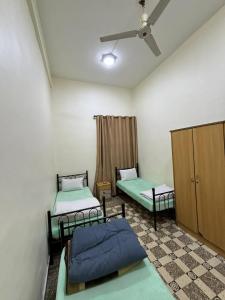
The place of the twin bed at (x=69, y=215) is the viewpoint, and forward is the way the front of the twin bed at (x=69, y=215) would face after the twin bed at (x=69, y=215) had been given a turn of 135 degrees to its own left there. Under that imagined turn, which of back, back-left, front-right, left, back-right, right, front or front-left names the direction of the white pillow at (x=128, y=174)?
front

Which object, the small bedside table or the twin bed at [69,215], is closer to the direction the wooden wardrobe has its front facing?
the twin bed

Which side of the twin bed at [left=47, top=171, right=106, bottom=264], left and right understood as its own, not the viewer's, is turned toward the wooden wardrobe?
left

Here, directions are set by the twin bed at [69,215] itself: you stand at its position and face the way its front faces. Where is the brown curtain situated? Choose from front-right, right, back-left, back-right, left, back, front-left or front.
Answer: back-left

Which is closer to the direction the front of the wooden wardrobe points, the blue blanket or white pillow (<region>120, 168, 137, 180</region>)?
the blue blanket

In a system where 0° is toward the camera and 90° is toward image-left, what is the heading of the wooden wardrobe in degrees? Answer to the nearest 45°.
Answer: approximately 45°

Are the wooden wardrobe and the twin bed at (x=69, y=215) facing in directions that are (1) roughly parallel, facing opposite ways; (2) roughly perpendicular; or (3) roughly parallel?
roughly perpendicular

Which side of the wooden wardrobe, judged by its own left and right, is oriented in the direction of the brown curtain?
right

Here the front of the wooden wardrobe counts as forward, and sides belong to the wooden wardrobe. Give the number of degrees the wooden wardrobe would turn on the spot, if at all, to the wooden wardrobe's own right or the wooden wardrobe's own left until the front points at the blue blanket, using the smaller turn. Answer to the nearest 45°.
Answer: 0° — it already faces it

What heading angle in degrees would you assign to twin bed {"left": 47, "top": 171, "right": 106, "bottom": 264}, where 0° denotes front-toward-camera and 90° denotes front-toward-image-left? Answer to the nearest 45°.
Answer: approximately 0°

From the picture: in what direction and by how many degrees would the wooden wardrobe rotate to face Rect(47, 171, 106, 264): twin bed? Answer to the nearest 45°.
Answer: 0° — it already faces it
